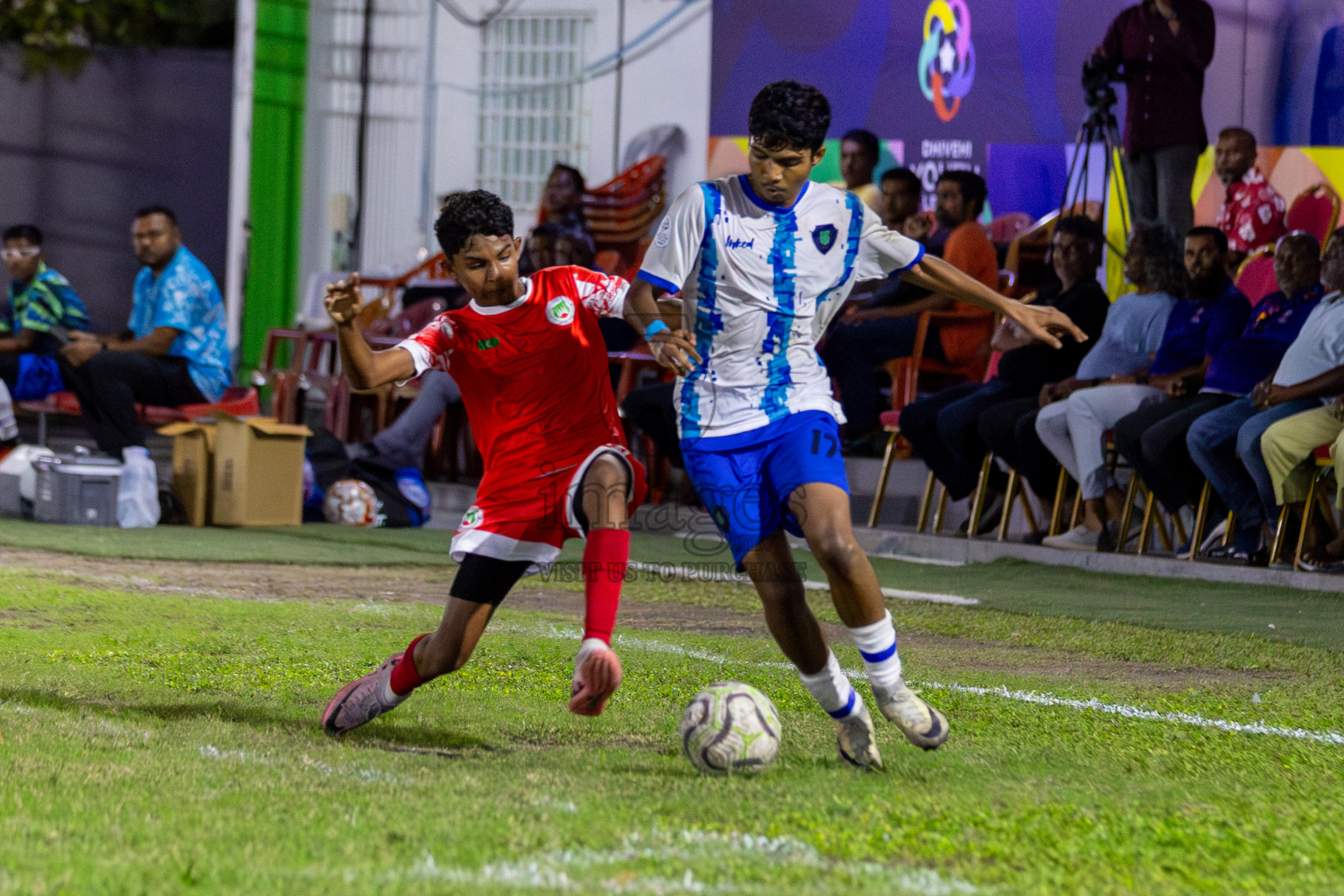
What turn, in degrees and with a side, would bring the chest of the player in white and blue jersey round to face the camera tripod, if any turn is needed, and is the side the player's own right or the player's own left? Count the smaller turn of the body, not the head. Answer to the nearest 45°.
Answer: approximately 180°

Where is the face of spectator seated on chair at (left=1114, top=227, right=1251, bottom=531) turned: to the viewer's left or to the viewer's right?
to the viewer's left

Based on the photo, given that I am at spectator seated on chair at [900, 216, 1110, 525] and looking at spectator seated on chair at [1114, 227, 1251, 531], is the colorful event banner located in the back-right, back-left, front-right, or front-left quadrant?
back-left

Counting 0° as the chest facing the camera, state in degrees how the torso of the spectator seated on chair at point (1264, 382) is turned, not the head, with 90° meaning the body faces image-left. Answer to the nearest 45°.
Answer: approximately 45°

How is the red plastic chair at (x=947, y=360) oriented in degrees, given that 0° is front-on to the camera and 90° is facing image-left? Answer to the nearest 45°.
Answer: approximately 45°

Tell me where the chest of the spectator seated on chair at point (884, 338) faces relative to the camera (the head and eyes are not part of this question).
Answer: to the viewer's left

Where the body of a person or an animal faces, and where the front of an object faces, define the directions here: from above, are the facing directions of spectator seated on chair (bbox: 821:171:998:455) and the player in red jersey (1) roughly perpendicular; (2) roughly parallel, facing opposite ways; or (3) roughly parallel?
roughly perpendicular

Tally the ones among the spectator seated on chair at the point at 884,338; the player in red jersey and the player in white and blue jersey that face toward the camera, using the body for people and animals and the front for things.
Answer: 2
